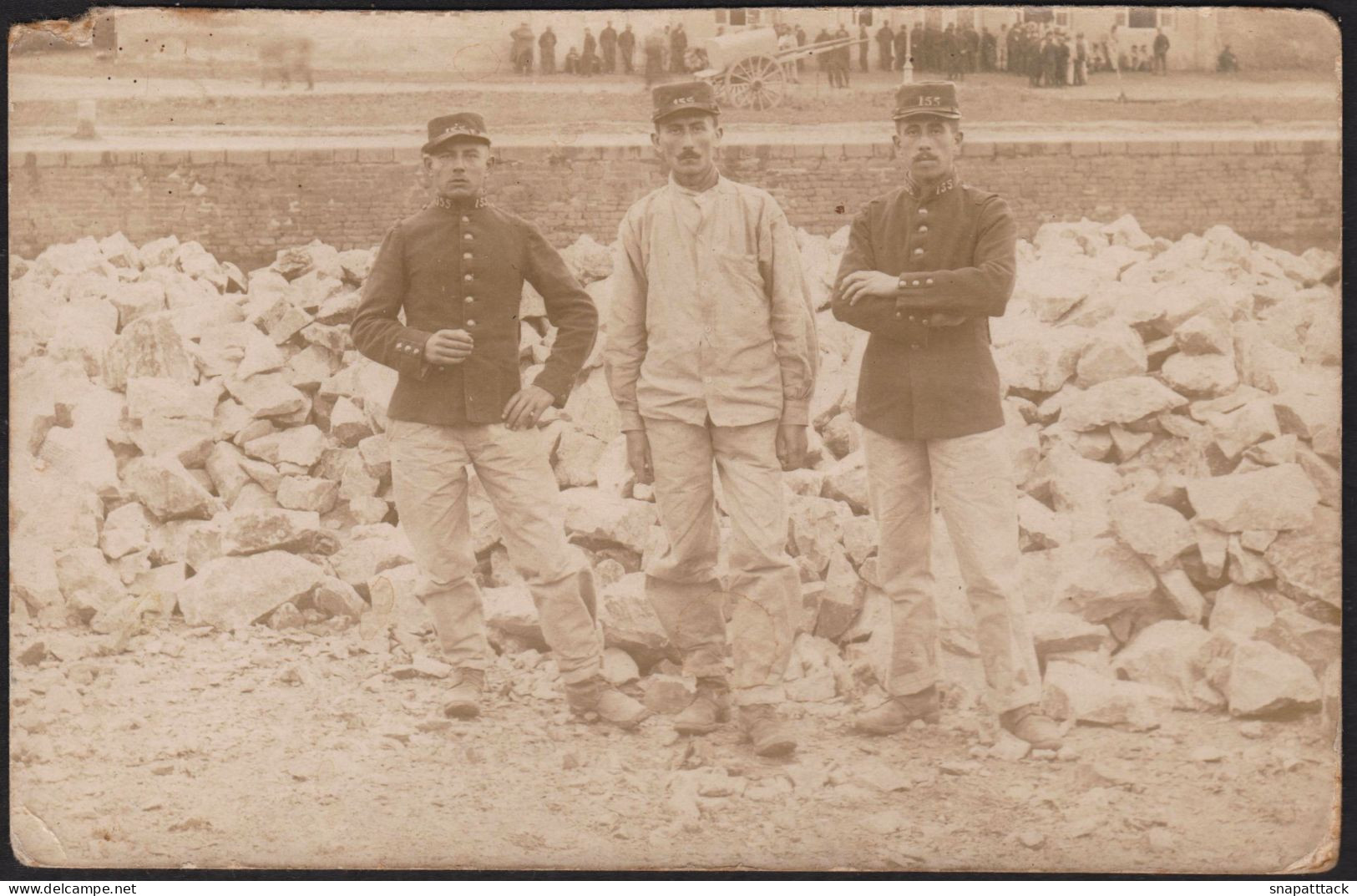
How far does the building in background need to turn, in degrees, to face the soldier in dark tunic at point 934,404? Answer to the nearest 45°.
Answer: approximately 45° to its left

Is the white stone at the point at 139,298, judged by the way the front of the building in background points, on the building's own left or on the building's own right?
on the building's own right
